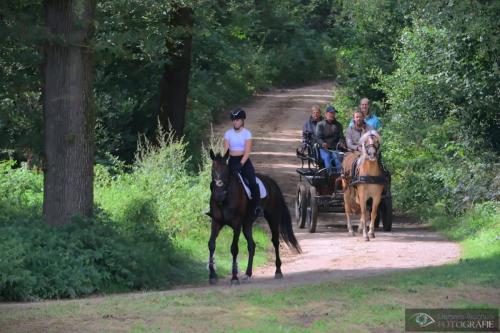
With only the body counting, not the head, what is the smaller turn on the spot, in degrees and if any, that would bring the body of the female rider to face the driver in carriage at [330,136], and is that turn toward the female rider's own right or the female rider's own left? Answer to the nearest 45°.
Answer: approximately 135° to the female rider's own right

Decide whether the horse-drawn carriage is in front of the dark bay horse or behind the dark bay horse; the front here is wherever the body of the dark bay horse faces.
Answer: behind

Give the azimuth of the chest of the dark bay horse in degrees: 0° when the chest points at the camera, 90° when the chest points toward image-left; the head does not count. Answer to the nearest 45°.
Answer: approximately 45°

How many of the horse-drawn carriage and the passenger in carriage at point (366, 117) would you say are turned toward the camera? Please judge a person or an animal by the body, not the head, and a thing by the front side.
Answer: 2

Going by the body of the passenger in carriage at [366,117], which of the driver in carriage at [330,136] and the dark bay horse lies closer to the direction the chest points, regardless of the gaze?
the dark bay horse
